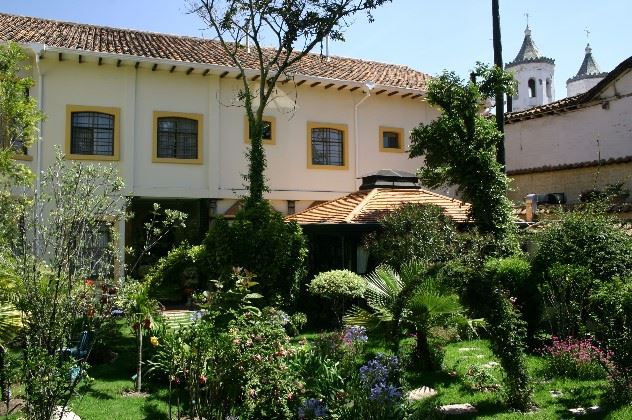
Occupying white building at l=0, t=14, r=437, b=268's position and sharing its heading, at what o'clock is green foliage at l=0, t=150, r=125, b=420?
The green foliage is roughly at 12 o'clock from the white building.

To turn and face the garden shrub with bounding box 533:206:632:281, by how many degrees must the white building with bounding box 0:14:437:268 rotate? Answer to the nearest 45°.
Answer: approximately 45° to its left

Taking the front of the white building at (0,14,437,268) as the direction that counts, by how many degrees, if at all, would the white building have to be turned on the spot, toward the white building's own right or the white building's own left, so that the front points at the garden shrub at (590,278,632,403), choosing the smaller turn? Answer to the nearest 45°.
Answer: approximately 45° to the white building's own left

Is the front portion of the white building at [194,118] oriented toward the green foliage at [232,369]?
yes

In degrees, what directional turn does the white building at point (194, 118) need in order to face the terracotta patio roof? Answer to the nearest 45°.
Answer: approximately 45° to its left

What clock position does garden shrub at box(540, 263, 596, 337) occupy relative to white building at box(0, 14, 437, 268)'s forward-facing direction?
The garden shrub is roughly at 11 o'clock from the white building.

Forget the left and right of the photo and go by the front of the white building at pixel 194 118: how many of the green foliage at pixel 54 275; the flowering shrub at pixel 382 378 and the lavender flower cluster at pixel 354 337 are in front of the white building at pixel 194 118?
3

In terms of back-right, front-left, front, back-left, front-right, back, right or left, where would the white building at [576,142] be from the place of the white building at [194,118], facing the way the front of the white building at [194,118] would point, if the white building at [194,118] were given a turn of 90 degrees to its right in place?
back

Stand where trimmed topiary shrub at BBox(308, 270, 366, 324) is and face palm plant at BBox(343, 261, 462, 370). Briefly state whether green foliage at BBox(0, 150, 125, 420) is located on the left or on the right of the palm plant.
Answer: right

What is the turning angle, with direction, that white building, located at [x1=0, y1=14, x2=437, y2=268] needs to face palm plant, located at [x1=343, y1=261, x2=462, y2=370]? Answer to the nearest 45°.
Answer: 0° — it already faces it

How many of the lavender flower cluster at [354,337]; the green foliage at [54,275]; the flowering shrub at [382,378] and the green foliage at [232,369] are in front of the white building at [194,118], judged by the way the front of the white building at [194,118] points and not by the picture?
4

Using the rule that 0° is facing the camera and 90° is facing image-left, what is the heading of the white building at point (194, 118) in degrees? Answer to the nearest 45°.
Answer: approximately 0°
